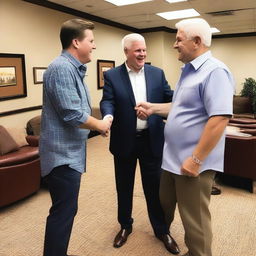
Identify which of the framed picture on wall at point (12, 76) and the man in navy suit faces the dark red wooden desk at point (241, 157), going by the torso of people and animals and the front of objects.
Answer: the framed picture on wall

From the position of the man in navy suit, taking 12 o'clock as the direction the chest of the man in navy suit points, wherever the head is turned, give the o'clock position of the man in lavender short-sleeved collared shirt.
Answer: The man in lavender short-sleeved collared shirt is roughly at 11 o'clock from the man in navy suit.

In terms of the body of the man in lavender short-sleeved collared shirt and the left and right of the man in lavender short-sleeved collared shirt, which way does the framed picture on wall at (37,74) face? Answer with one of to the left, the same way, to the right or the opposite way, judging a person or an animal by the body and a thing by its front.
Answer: the opposite way

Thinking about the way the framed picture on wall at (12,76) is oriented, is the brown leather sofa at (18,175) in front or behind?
in front

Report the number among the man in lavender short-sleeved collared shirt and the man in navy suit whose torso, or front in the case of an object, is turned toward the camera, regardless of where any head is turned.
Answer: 1

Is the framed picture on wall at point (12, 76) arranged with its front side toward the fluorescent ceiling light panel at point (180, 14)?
no

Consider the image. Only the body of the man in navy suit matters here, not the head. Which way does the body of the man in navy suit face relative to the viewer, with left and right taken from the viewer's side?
facing the viewer

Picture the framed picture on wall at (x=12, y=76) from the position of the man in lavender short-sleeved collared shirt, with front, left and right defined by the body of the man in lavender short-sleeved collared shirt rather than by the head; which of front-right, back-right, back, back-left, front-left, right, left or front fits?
front-right

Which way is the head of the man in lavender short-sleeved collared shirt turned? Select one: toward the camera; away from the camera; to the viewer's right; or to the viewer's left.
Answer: to the viewer's left

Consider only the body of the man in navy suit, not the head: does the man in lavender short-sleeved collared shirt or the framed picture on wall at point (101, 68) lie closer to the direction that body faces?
the man in lavender short-sleeved collared shirt

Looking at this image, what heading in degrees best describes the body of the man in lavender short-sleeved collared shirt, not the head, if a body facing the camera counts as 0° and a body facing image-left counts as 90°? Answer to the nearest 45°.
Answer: approximately 90°

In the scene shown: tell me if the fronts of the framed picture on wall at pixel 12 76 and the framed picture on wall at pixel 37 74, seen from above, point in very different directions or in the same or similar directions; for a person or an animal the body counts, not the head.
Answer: same or similar directions

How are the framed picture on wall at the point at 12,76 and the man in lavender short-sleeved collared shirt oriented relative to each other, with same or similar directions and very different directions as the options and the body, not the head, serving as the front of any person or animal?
very different directions

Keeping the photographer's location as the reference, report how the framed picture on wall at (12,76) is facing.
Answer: facing the viewer and to the right of the viewer

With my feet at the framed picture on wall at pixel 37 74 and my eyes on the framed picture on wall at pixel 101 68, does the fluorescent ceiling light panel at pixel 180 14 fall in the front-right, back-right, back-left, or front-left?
front-right

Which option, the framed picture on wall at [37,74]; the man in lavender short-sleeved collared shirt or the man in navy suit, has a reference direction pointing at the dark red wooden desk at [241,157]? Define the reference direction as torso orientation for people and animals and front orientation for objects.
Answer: the framed picture on wall
